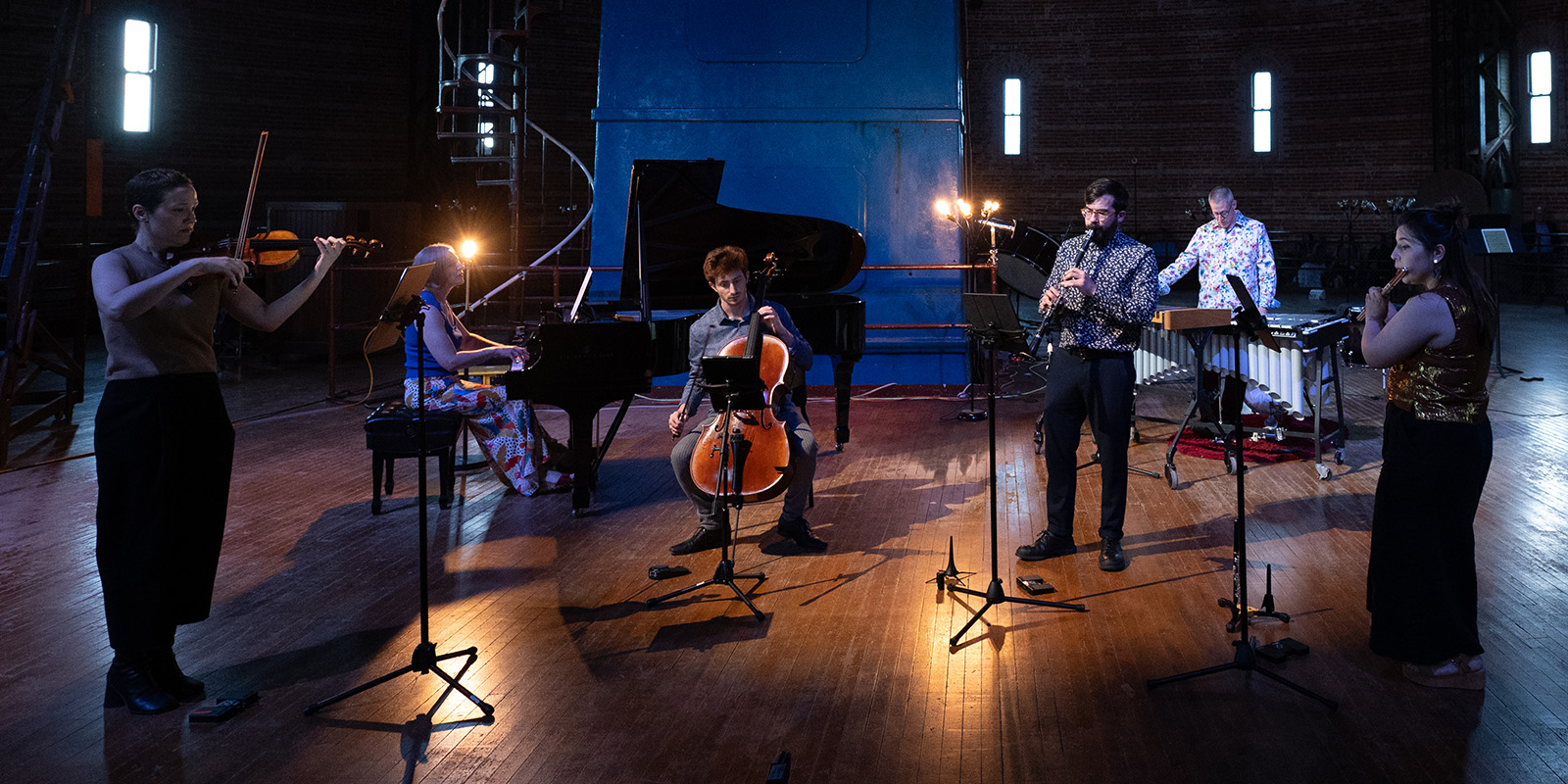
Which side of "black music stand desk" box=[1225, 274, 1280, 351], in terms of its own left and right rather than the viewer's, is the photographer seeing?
right

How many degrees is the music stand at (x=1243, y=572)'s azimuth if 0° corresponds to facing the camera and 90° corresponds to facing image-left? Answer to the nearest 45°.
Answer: approximately 270°

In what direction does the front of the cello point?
toward the camera

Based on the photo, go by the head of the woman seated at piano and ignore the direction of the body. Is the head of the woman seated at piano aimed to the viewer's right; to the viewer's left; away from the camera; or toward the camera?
to the viewer's right

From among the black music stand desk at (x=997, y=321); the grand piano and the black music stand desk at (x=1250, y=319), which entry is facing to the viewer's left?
the grand piano

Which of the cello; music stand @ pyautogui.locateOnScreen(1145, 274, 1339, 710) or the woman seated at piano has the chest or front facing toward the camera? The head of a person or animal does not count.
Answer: the cello

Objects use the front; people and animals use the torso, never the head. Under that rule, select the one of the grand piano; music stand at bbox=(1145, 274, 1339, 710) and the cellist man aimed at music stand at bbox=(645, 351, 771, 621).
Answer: the cellist man

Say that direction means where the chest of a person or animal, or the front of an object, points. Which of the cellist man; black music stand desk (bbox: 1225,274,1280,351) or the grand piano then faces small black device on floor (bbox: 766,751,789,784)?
the cellist man

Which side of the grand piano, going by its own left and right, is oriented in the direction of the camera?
left

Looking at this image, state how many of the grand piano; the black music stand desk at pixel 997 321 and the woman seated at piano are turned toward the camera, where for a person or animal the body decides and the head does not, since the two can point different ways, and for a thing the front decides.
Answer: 0

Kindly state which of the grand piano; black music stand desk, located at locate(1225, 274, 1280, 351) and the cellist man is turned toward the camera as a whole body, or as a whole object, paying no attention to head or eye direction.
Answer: the cellist man
